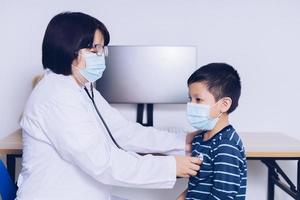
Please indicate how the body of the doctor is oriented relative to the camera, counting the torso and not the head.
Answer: to the viewer's right

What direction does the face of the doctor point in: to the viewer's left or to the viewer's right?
to the viewer's right

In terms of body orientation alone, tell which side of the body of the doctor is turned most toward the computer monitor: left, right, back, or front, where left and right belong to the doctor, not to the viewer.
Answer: left

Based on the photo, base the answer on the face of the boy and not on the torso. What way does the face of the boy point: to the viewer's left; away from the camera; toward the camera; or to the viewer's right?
to the viewer's left
